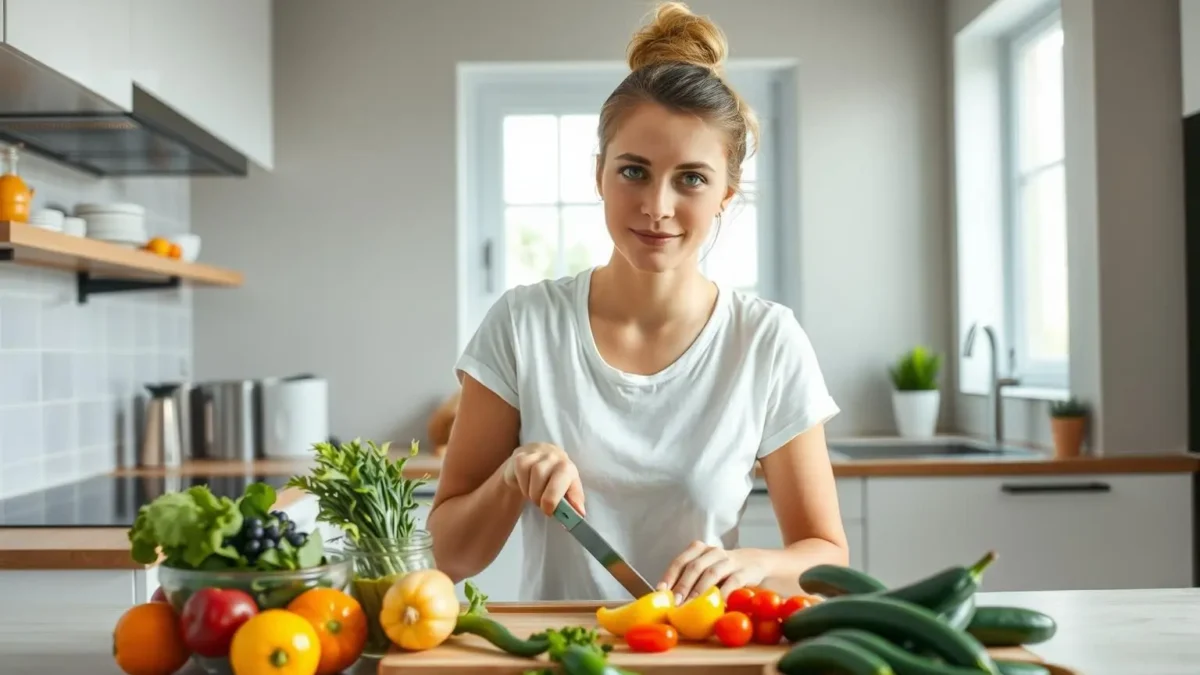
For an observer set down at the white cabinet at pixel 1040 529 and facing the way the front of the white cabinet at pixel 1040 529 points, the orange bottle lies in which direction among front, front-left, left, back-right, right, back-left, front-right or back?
front-right

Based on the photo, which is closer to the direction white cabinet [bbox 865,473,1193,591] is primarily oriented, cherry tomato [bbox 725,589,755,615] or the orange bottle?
the cherry tomato

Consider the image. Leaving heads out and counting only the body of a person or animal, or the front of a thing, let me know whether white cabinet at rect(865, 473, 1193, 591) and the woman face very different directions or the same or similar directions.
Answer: same or similar directions

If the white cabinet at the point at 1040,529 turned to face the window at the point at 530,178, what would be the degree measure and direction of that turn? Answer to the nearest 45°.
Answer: approximately 90° to its right

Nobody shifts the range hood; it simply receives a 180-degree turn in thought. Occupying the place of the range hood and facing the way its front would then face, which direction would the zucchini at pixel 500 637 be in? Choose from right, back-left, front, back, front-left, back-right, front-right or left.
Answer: left

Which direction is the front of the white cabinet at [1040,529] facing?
toward the camera

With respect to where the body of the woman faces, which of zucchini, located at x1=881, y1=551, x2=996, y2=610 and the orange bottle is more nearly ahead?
the zucchini

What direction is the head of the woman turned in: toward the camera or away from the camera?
toward the camera

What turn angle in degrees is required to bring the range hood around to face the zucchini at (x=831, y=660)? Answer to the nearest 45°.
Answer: approximately 90° to its right

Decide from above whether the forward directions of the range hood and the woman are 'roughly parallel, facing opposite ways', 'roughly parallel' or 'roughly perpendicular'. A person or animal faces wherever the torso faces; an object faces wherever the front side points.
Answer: roughly perpendicular

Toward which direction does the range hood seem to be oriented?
to the viewer's right

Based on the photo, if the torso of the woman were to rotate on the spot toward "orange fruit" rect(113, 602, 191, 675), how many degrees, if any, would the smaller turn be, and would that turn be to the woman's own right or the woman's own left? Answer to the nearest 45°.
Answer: approximately 45° to the woman's own right

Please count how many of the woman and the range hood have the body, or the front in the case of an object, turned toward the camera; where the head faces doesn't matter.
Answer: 1

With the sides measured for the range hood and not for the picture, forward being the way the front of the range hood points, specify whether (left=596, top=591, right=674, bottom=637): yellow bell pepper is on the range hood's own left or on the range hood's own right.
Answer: on the range hood's own right

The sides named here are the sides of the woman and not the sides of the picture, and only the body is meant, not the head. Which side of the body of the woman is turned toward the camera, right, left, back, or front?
front

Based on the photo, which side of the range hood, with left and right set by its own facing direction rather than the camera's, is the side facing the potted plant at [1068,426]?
front

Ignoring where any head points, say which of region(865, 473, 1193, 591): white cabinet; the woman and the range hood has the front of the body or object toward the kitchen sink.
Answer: the range hood
